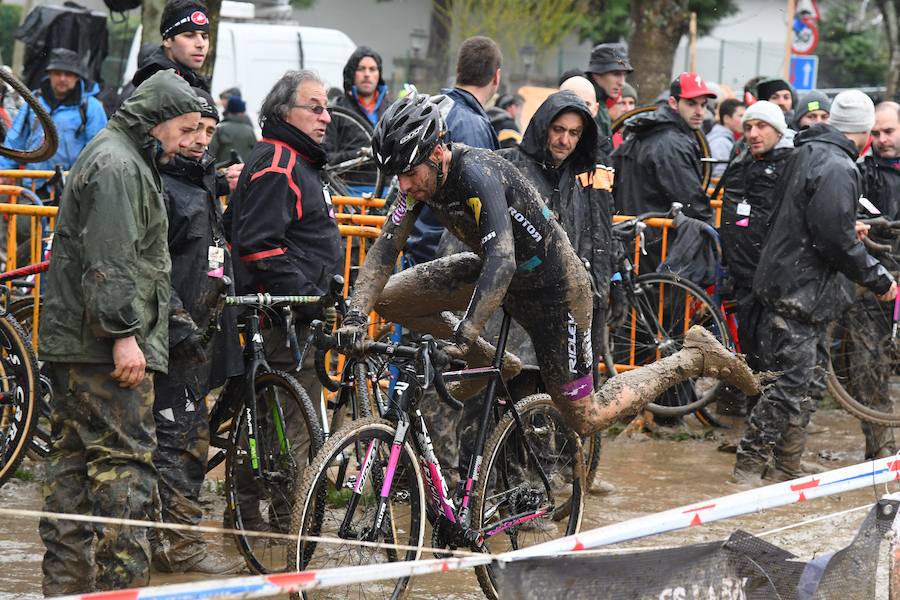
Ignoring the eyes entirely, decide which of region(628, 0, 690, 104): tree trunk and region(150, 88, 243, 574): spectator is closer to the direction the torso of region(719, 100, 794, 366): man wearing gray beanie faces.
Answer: the spectator

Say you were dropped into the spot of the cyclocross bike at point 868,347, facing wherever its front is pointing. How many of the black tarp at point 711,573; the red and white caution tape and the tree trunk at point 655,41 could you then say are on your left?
2

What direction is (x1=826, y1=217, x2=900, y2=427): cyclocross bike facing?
to the viewer's left

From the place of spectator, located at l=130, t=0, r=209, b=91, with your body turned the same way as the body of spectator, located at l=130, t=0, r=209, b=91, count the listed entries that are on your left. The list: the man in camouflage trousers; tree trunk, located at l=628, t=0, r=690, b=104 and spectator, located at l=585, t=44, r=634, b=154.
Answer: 2

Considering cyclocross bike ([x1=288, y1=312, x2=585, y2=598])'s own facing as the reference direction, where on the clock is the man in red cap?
The man in red cap is roughly at 5 o'clock from the cyclocross bike.

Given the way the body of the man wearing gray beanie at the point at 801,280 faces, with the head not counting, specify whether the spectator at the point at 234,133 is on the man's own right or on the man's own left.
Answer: on the man's own left

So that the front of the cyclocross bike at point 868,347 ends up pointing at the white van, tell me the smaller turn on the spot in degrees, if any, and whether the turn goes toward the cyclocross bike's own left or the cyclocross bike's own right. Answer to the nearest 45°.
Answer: approximately 45° to the cyclocross bike's own right

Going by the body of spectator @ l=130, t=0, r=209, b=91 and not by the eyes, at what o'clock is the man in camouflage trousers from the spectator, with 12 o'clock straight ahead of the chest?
The man in camouflage trousers is roughly at 2 o'clock from the spectator.

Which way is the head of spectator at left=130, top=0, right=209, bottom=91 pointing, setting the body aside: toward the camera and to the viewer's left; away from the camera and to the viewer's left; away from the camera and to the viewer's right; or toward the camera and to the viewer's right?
toward the camera and to the viewer's right
